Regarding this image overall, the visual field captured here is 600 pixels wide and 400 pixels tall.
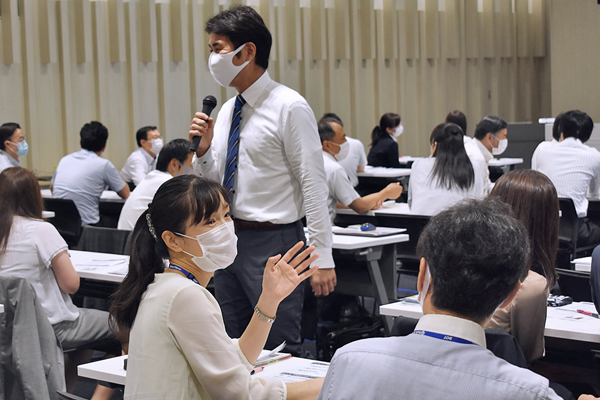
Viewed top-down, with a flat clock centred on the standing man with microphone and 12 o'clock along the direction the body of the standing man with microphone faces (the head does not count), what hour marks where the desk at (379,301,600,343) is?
The desk is roughly at 8 o'clock from the standing man with microphone.

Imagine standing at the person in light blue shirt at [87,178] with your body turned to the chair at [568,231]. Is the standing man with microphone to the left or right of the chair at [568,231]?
right

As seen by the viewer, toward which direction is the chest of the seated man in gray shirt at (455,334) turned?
away from the camera

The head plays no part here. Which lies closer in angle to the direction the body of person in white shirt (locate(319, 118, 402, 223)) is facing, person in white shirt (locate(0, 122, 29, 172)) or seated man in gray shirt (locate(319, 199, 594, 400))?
the seated man in gray shirt

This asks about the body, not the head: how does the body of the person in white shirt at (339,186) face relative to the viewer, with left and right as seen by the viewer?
facing to the right of the viewer

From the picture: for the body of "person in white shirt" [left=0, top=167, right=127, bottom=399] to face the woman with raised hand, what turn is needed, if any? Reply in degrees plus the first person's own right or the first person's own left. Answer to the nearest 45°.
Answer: approximately 135° to the first person's own right

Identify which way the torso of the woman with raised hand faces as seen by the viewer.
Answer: to the viewer's right

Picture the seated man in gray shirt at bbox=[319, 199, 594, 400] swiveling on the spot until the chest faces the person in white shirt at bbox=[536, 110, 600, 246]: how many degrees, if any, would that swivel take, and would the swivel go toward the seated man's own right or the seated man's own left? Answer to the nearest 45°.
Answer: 0° — they already face them

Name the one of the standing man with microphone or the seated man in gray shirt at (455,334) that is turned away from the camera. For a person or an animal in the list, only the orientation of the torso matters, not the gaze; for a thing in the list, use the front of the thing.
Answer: the seated man in gray shirt

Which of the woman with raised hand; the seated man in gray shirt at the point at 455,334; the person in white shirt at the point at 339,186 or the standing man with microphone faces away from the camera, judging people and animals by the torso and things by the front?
the seated man in gray shirt

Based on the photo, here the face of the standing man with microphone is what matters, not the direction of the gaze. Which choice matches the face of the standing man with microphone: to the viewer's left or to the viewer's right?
to the viewer's left
